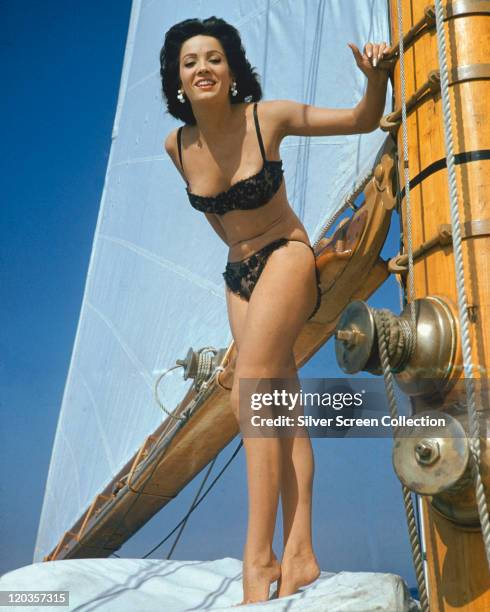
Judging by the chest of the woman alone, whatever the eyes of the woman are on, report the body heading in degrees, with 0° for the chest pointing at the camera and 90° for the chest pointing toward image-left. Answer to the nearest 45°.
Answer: approximately 45°
